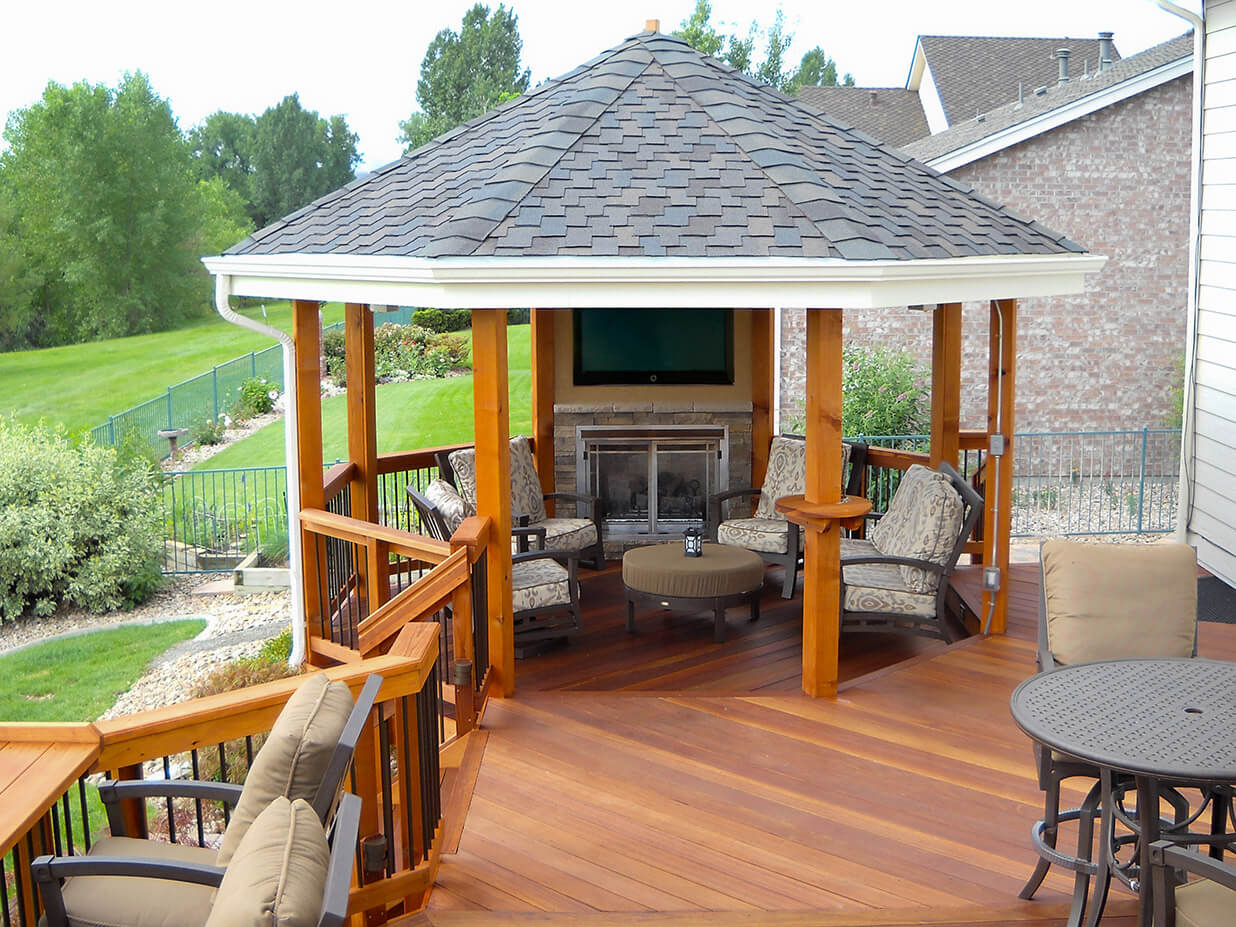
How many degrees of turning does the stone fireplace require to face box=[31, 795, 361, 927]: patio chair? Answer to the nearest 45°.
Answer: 0° — it already faces it

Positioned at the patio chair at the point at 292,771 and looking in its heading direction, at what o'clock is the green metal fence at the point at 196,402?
The green metal fence is roughly at 3 o'clock from the patio chair.

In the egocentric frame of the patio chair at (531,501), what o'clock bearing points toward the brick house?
The brick house is roughly at 9 o'clock from the patio chair.

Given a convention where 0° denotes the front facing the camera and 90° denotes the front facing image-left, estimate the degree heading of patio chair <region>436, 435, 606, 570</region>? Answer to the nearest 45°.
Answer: approximately 315°

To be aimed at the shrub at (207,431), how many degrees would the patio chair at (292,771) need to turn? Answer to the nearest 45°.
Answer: approximately 90° to its right

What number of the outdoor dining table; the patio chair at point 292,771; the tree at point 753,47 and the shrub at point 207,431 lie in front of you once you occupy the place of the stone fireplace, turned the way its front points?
2

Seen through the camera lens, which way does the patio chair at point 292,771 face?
facing to the left of the viewer

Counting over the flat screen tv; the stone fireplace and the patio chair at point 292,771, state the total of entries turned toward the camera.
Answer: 2

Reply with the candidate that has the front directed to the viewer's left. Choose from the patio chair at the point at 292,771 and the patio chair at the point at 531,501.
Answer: the patio chair at the point at 292,771

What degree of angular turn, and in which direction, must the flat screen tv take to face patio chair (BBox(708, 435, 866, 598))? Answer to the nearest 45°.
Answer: approximately 45° to its left

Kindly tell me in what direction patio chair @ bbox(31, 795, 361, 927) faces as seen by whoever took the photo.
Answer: facing to the left of the viewer
